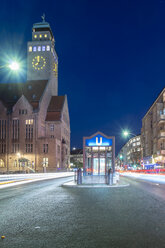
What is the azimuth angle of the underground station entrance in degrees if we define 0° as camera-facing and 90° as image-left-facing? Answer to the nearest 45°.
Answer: approximately 0°
